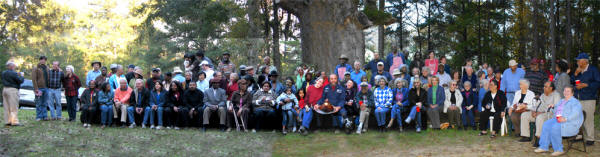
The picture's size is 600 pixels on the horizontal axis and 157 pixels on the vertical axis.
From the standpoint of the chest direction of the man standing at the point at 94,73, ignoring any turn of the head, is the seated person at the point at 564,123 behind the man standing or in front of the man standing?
in front

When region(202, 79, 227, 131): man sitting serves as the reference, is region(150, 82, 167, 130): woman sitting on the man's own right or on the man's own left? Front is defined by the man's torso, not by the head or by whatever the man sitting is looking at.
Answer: on the man's own right

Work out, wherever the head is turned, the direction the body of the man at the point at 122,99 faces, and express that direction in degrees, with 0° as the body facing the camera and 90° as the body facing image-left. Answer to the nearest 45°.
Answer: approximately 0°

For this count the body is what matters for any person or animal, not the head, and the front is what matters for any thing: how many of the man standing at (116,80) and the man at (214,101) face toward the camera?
2

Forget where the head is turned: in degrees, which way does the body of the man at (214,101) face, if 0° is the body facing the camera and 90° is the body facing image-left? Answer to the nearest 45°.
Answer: approximately 0°

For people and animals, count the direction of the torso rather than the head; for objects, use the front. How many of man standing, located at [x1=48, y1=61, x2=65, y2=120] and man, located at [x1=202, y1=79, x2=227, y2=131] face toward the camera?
2

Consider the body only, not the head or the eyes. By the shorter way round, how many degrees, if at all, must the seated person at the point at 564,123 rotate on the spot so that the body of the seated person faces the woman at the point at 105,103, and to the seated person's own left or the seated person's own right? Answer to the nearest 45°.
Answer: approximately 45° to the seated person's own right

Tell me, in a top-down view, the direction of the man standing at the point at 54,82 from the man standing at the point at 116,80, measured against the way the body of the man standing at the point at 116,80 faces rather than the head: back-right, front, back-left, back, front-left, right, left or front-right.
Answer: right
